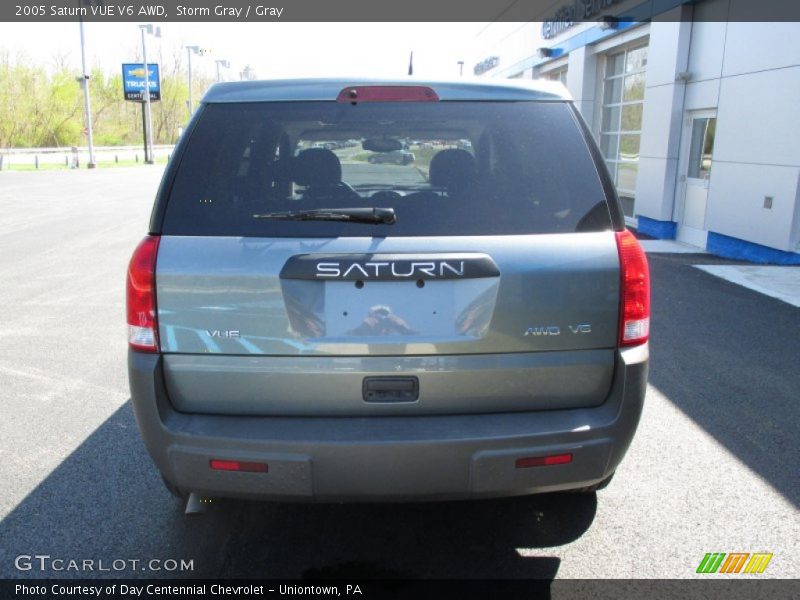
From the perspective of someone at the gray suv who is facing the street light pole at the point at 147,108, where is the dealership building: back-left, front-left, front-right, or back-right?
front-right

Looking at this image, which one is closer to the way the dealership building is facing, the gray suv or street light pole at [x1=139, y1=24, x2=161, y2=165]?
the gray suv

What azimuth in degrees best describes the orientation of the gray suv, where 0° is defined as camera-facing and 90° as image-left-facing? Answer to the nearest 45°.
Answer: approximately 180°

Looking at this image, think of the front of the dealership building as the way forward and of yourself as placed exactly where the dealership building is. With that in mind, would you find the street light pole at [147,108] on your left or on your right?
on your right

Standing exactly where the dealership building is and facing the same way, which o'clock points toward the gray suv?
The gray suv is roughly at 11 o'clock from the dealership building.

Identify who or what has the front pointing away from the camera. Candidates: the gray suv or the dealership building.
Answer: the gray suv

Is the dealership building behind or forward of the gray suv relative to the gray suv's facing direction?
forward

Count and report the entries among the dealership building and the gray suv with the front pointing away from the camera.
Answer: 1
